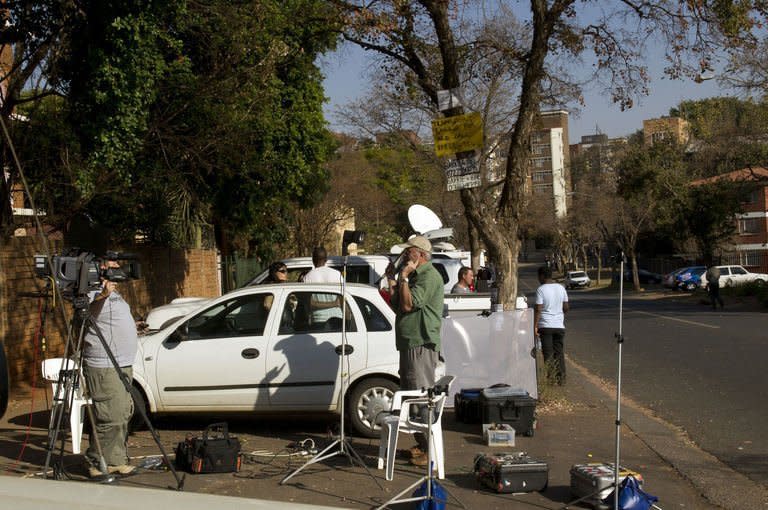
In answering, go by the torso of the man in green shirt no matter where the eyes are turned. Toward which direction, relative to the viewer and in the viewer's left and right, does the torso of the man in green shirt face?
facing to the left of the viewer

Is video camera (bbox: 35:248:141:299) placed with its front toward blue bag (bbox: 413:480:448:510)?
no

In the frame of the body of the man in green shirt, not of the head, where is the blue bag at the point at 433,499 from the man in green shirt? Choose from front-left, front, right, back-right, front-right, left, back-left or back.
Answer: left

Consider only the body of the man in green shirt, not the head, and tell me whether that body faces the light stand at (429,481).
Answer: no

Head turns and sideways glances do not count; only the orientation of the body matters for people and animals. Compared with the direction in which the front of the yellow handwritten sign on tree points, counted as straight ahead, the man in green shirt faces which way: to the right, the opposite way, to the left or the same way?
to the right

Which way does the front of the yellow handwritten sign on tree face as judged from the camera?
facing the viewer

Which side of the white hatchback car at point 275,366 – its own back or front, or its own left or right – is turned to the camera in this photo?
left

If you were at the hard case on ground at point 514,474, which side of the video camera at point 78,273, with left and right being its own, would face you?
back

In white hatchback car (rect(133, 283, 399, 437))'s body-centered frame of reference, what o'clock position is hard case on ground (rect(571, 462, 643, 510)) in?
The hard case on ground is roughly at 8 o'clock from the white hatchback car.

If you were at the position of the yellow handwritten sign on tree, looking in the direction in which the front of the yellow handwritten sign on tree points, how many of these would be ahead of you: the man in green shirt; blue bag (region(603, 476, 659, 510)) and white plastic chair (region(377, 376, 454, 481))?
3

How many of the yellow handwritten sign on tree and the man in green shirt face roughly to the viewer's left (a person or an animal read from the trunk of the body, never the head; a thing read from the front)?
1

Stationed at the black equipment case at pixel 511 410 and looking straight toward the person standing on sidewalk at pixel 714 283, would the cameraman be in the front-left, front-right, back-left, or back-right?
back-left

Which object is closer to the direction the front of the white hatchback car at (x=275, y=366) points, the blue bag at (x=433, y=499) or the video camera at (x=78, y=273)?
the video camera

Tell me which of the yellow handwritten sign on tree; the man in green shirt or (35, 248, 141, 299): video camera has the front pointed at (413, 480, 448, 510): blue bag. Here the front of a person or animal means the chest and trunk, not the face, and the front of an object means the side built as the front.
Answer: the yellow handwritten sign on tree

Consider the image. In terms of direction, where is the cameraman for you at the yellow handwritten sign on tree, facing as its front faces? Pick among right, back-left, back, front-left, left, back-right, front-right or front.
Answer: front-right

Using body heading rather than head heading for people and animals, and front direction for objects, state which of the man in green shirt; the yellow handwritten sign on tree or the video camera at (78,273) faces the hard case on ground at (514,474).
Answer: the yellow handwritten sign on tree
